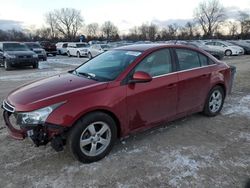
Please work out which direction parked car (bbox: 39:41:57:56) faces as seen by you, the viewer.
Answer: facing the viewer and to the right of the viewer

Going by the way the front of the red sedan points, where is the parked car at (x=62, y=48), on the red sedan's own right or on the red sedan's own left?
on the red sedan's own right

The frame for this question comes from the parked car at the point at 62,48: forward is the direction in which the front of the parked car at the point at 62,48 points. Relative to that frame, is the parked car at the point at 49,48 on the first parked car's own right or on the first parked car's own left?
on the first parked car's own right

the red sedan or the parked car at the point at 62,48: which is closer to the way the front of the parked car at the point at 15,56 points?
the red sedan

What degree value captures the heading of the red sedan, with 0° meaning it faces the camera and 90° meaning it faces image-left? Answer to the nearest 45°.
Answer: approximately 45°

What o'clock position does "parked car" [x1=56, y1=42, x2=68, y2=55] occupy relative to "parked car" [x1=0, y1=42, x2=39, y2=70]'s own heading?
"parked car" [x1=56, y1=42, x2=68, y2=55] is roughly at 8 o'clock from "parked car" [x1=0, y1=42, x2=39, y2=70].

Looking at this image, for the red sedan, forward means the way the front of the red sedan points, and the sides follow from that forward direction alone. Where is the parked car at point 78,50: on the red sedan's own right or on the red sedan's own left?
on the red sedan's own right

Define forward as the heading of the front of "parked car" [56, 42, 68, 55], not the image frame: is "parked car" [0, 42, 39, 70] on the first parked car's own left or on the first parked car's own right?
on the first parked car's own right

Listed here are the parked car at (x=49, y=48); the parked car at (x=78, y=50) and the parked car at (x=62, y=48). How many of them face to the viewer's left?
0

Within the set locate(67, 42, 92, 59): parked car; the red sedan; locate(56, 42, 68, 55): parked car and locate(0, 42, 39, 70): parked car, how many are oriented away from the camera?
0

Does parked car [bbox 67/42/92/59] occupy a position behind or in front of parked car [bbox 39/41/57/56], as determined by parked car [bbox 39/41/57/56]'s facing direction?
in front

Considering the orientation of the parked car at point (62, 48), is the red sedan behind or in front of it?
in front

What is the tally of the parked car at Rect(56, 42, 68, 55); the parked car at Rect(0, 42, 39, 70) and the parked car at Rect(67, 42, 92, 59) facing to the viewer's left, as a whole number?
0

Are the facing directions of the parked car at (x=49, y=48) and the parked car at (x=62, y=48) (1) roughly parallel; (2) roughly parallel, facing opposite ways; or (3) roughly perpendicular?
roughly parallel

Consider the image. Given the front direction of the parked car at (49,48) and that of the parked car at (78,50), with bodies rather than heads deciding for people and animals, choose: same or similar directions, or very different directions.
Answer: same or similar directions

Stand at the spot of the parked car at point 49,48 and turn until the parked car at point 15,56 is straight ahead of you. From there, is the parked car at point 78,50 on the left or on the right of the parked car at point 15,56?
left
